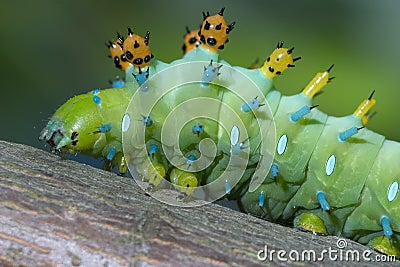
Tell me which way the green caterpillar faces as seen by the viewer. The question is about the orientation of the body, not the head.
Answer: to the viewer's left
